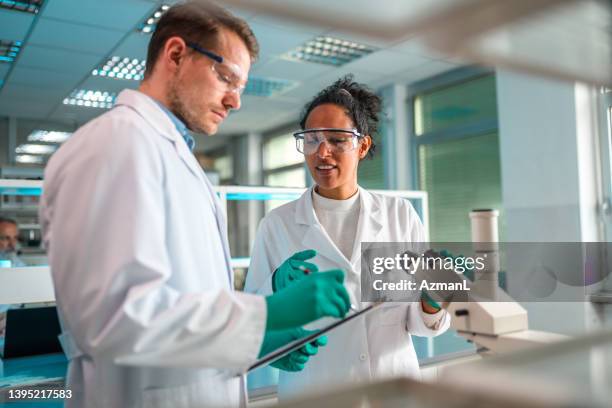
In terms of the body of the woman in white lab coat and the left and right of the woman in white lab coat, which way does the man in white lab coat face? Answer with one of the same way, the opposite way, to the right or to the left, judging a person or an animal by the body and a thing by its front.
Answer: to the left

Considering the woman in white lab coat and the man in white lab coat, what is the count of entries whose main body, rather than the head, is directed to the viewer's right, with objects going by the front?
1

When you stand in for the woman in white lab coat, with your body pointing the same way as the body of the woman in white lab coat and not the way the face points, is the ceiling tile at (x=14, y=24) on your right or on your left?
on your right

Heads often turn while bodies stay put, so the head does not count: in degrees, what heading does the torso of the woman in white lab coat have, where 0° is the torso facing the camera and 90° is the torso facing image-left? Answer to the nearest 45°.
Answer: approximately 0°

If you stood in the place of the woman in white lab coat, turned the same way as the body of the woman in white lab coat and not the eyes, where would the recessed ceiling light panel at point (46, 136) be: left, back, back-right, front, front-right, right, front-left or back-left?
back-right

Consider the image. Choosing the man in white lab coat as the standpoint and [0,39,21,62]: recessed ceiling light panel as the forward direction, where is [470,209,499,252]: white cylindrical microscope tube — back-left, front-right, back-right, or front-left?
back-right

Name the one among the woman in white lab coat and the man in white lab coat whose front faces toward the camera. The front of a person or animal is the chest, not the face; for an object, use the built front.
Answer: the woman in white lab coat

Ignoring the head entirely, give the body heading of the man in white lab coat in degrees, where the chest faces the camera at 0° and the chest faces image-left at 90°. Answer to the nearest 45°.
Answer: approximately 270°

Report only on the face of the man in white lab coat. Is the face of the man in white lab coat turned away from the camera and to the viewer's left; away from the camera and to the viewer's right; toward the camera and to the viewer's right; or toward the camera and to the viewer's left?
toward the camera and to the viewer's right

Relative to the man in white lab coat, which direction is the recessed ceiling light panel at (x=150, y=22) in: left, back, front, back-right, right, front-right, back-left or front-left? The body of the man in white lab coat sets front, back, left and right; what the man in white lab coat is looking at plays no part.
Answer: left

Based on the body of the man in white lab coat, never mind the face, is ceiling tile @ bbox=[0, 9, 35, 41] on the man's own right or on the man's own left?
on the man's own left
